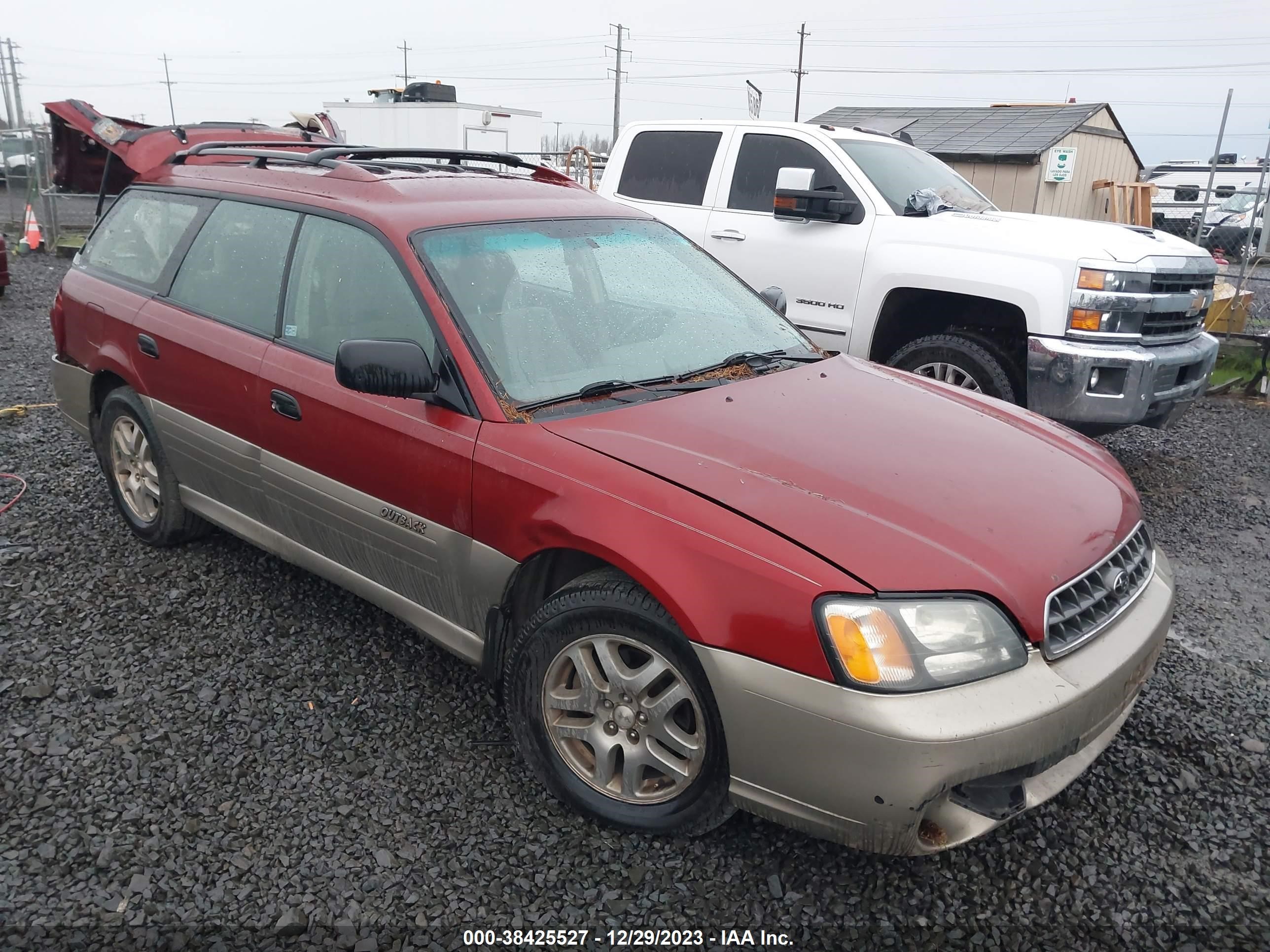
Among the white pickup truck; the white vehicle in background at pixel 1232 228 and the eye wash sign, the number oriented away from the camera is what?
0

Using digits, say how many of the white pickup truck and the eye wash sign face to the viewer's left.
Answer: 0

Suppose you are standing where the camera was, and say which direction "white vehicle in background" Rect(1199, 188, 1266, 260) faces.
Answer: facing the viewer and to the left of the viewer

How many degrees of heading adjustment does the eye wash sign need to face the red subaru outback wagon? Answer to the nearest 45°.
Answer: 0° — it already faces it

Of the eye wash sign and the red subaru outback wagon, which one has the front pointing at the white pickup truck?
the eye wash sign

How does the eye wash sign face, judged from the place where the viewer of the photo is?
facing the viewer

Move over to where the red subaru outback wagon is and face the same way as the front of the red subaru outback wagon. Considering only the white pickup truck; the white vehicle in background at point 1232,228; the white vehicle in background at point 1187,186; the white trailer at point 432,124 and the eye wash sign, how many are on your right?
0

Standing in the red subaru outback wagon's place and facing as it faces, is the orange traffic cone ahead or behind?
behind

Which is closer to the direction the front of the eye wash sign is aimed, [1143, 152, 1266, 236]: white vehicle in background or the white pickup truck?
the white pickup truck

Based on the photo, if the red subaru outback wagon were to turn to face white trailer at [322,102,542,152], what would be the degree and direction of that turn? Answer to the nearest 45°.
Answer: approximately 135° to its left

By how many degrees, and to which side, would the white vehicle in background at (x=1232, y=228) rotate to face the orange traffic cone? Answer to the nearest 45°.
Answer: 0° — it already faces it

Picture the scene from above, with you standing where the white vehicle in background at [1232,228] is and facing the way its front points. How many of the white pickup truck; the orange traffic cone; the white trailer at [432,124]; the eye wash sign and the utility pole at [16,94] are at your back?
0

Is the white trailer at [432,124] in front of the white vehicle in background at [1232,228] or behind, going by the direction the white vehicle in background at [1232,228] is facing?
in front

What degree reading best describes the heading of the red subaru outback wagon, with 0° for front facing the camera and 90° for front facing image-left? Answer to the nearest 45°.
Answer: approximately 315°

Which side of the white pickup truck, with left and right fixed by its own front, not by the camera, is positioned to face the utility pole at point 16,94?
back

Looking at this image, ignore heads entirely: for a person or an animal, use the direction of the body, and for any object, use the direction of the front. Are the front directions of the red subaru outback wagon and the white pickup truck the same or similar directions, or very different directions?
same or similar directions

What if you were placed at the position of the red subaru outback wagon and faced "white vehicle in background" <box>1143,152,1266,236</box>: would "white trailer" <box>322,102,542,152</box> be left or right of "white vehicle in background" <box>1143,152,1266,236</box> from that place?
left

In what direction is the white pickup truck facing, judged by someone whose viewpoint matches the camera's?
facing the viewer and to the right of the viewer
